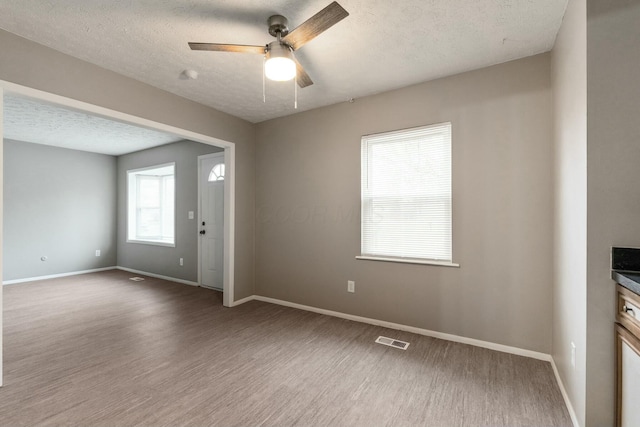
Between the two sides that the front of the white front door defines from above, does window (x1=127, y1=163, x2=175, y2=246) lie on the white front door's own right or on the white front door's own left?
on the white front door's own right

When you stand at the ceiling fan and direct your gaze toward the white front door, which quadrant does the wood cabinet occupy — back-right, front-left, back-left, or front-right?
back-right

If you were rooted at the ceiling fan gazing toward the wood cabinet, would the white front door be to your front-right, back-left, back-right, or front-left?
back-left

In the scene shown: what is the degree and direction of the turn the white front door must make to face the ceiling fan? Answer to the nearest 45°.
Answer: approximately 45° to its left

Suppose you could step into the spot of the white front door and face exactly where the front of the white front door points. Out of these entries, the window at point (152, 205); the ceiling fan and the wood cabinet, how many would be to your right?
1

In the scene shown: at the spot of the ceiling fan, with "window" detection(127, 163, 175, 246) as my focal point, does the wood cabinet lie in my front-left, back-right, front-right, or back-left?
back-right

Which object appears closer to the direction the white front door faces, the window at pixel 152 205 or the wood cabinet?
the wood cabinet

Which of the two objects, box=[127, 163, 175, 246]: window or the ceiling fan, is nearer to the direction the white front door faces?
the ceiling fan

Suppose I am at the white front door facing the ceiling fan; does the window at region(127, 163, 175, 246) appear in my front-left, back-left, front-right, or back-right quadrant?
back-right

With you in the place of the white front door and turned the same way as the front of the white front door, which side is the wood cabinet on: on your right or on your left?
on your left
